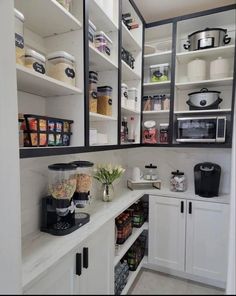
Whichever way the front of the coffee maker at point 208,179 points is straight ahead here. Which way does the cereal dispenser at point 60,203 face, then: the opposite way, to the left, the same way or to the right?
to the left

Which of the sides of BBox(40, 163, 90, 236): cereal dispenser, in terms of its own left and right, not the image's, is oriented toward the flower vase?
left

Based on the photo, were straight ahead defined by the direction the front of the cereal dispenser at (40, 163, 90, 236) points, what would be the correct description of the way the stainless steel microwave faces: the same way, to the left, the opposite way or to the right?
to the right

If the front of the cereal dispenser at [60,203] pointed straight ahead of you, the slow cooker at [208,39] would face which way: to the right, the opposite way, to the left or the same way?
to the right

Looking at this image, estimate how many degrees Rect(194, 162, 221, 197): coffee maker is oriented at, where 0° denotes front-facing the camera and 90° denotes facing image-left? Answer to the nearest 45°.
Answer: approximately 0°

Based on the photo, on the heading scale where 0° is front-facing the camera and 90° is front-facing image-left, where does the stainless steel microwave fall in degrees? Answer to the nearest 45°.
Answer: approximately 0°

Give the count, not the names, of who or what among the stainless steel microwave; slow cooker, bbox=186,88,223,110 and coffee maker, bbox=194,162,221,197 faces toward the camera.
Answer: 3

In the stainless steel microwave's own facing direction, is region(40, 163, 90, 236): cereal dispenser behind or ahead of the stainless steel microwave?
ahead
